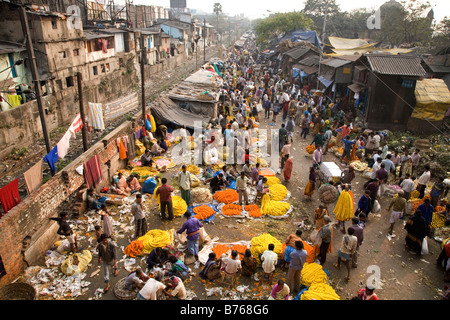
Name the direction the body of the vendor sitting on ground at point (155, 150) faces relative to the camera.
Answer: to the viewer's right

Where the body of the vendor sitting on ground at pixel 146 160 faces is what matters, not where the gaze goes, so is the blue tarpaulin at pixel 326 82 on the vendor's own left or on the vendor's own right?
on the vendor's own left

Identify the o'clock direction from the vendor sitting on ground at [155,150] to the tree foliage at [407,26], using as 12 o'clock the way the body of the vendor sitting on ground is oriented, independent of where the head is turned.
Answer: The tree foliage is roughly at 11 o'clock from the vendor sitting on ground.

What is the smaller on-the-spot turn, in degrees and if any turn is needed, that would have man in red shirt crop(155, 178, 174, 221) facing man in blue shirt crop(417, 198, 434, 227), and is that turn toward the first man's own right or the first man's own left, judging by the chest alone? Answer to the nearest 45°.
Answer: approximately 90° to the first man's own right

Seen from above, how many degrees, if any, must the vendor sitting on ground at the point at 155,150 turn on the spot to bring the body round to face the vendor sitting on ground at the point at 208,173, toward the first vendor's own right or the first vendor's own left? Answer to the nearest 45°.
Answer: approximately 45° to the first vendor's own right

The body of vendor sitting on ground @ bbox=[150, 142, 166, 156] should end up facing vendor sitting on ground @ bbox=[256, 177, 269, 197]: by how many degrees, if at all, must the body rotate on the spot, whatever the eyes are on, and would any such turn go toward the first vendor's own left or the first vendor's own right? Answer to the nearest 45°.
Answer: approximately 45° to the first vendor's own right

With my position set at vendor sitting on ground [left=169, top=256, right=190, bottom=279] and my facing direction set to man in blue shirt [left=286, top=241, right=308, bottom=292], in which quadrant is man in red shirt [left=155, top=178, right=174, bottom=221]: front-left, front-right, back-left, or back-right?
back-left

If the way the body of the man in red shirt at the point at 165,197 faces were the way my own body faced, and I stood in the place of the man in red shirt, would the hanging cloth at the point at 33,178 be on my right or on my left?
on my left

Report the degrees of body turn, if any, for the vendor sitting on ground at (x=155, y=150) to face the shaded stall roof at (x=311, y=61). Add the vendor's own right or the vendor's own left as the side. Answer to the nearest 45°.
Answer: approximately 45° to the vendor's own left

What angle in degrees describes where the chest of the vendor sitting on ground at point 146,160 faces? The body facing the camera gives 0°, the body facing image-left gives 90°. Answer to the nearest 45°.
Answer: approximately 315°

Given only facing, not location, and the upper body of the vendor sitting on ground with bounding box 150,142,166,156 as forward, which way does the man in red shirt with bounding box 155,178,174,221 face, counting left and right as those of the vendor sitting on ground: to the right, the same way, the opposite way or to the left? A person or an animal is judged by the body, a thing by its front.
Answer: to the left

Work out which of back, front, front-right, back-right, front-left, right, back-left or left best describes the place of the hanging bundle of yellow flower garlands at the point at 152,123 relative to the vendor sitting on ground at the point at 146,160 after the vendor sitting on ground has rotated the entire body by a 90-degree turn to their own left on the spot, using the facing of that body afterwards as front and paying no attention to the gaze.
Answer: front-left
